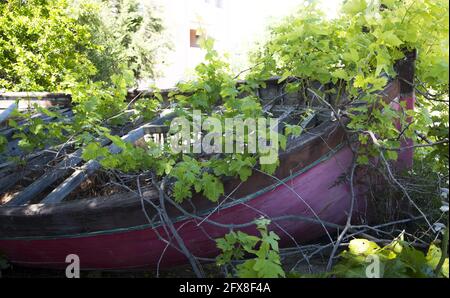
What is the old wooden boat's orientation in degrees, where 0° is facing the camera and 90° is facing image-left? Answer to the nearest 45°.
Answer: approximately 270°
